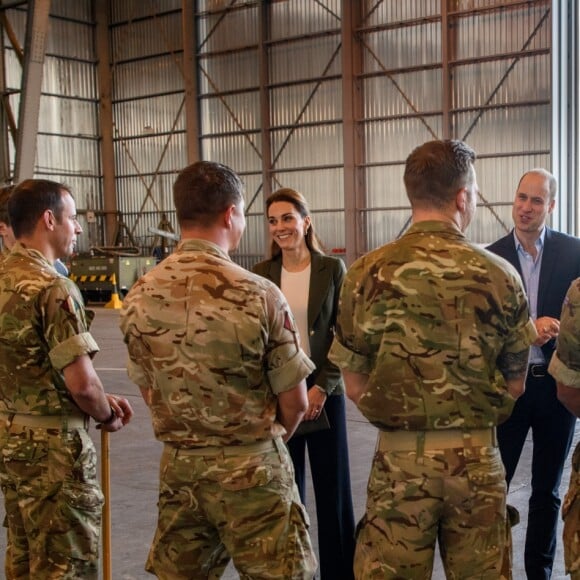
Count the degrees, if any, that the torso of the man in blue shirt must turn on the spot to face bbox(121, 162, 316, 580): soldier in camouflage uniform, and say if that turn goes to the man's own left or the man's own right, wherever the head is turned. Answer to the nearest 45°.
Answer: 0° — they already face them

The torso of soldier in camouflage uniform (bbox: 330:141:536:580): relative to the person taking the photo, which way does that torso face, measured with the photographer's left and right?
facing away from the viewer

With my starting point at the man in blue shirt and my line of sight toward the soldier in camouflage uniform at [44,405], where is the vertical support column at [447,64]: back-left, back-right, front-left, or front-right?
back-right

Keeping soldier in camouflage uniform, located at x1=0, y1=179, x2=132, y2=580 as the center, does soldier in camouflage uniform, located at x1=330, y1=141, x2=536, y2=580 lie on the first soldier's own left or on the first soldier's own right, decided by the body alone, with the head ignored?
on the first soldier's own right

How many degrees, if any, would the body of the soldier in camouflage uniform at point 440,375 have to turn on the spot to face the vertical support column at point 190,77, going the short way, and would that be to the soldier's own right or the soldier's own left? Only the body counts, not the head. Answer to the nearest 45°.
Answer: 0° — they already face it

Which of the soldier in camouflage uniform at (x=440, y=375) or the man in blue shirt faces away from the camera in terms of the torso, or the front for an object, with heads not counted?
the soldier in camouflage uniform

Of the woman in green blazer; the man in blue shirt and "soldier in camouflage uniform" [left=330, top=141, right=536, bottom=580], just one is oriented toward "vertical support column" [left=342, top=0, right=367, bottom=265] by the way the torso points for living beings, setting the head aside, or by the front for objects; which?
the soldier in camouflage uniform

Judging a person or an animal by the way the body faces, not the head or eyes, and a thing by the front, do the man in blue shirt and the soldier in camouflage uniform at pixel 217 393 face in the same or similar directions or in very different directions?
very different directions

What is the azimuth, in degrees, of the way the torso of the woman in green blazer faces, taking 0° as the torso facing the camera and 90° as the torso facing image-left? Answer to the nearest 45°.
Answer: approximately 45°

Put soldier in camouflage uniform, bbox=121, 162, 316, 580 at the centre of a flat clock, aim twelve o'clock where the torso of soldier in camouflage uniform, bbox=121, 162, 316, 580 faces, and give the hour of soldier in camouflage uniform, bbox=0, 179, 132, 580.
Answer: soldier in camouflage uniform, bbox=0, 179, 132, 580 is roughly at 9 o'clock from soldier in camouflage uniform, bbox=121, 162, 316, 580.
